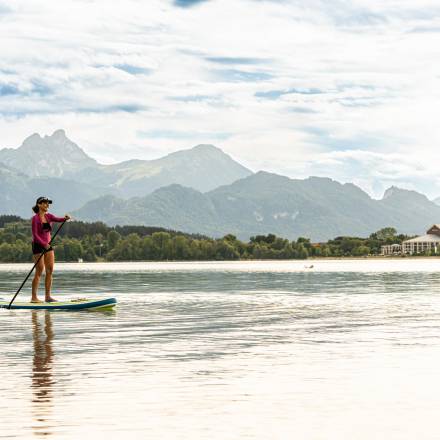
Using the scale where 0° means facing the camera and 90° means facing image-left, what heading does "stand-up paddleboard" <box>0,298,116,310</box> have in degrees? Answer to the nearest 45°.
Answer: approximately 270°
